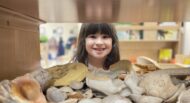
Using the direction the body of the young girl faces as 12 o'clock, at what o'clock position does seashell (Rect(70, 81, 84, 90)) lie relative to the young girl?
The seashell is roughly at 12 o'clock from the young girl.

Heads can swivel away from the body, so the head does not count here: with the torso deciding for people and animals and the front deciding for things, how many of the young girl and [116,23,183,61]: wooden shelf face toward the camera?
2

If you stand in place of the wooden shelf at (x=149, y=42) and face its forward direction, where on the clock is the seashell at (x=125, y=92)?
The seashell is roughly at 12 o'clock from the wooden shelf.

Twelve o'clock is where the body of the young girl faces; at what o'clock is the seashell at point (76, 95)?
The seashell is roughly at 12 o'clock from the young girl.

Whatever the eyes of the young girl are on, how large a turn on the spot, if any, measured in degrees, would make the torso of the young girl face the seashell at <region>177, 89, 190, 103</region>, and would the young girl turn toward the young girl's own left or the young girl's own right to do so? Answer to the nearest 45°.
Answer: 0° — they already face it

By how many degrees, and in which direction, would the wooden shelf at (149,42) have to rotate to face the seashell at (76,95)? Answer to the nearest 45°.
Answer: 0° — it already faces it

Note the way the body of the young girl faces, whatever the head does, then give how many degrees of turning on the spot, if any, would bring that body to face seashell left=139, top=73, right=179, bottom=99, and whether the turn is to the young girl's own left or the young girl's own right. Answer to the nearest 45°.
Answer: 0° — they already face it

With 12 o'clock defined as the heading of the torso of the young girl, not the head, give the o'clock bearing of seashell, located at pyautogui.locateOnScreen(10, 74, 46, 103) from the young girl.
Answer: The seashell is roughly at 12 o'clock from the young girl.

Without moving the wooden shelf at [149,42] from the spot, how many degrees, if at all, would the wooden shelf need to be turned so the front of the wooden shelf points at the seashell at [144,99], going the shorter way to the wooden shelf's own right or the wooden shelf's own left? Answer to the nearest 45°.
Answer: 0° — it already faces it

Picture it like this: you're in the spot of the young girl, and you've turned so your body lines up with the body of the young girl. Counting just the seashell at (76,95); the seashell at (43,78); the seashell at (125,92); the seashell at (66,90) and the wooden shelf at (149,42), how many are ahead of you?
4

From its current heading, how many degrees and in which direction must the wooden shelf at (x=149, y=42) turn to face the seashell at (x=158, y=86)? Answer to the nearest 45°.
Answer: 0° — it already faces it

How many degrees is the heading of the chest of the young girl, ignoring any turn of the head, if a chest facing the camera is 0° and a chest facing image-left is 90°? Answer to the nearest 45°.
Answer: approximately 0°

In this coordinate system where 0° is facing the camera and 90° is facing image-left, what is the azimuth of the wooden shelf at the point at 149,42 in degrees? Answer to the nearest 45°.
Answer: approximately 0°
